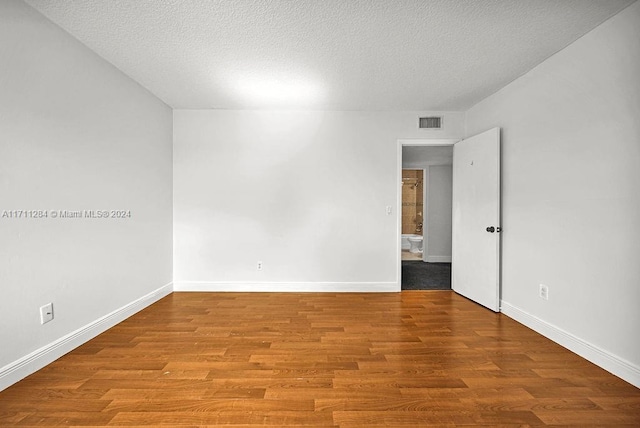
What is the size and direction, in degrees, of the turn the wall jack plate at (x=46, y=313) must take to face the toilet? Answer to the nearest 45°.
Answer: approximately 45° to its left

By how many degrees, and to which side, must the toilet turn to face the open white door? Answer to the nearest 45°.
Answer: approximately 90° to its left
